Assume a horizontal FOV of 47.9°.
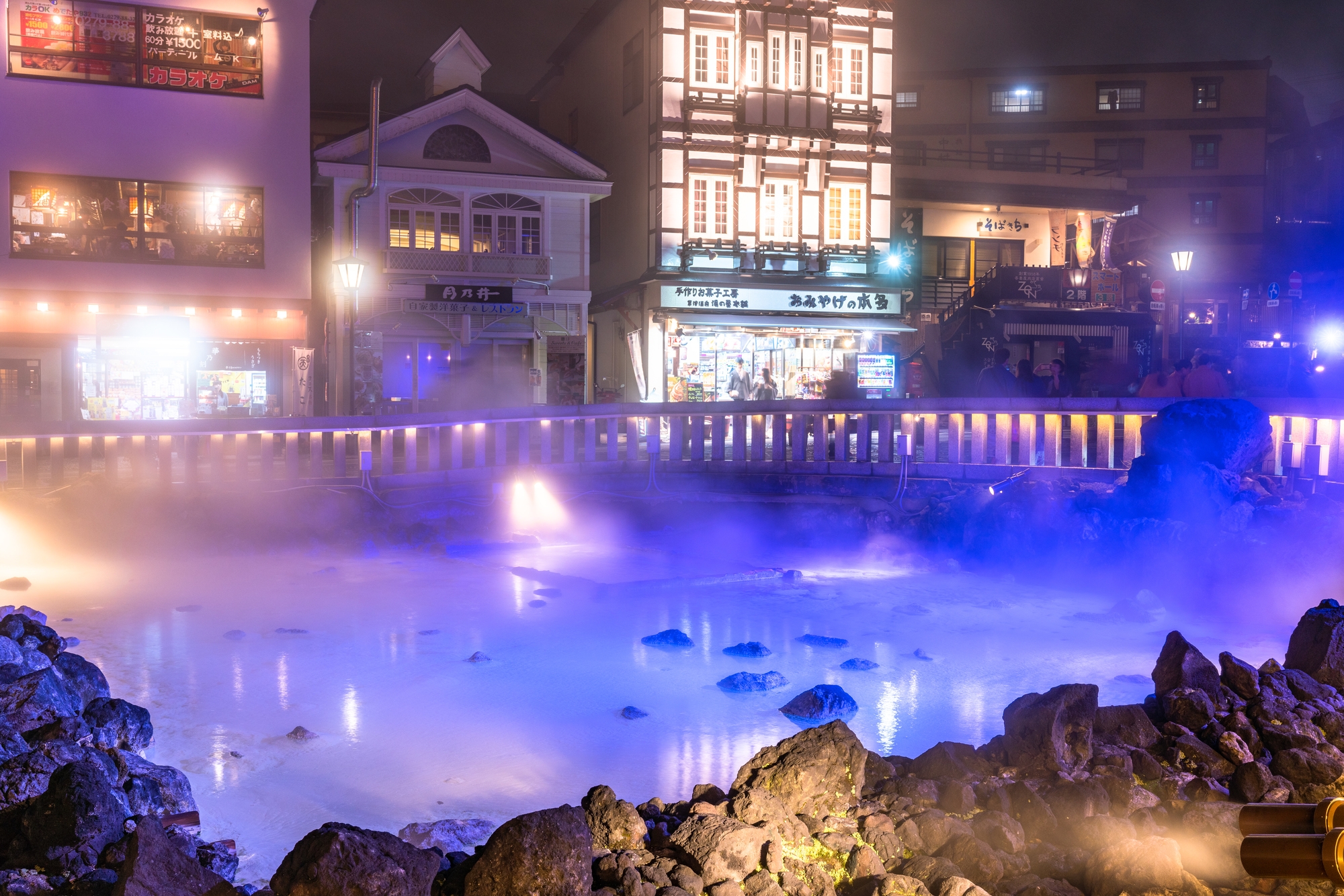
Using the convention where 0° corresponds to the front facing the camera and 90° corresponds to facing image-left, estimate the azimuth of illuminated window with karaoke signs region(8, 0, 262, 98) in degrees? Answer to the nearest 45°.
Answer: approximately 0°

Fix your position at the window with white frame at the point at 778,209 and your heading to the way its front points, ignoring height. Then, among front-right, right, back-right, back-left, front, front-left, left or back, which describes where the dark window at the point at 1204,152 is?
back-left

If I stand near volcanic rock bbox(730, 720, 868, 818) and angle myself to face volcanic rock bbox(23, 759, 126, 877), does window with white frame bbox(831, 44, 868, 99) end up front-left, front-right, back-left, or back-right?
back-right

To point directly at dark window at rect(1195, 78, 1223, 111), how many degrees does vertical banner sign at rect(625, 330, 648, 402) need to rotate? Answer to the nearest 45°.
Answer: approximately 135° to its left

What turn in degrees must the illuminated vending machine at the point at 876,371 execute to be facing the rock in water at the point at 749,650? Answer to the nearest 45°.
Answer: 0° — it already faces it

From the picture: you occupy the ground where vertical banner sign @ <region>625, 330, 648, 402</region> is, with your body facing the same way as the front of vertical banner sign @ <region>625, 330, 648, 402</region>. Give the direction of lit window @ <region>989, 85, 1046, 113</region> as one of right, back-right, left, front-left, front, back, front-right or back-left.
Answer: back-left

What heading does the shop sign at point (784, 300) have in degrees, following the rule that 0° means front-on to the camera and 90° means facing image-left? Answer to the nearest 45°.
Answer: approximately 0°

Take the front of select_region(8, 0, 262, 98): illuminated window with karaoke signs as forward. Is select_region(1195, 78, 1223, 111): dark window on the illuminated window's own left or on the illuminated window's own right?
on the illuminated window's own left
